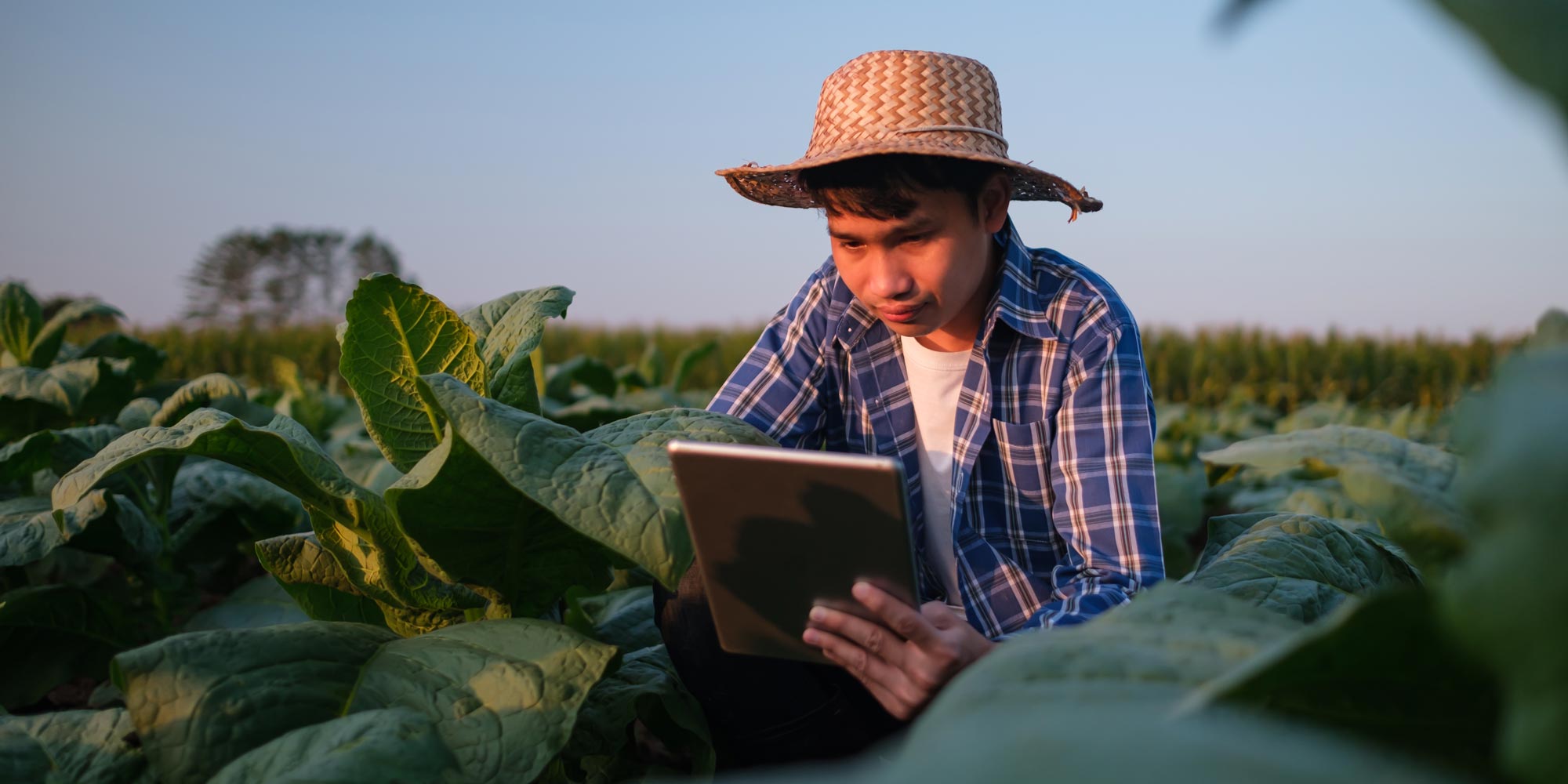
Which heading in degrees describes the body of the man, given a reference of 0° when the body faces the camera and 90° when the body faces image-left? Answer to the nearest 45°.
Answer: approximately 45°

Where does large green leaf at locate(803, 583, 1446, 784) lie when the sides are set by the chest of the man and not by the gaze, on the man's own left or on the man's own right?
on the man's own left

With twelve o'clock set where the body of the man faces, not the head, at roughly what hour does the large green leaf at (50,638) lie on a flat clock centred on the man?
The large green leaf is roughly at 1 o'clock from the man.

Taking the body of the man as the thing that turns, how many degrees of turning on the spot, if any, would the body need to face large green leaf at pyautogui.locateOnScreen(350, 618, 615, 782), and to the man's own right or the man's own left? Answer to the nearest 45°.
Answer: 0° — they already face it
